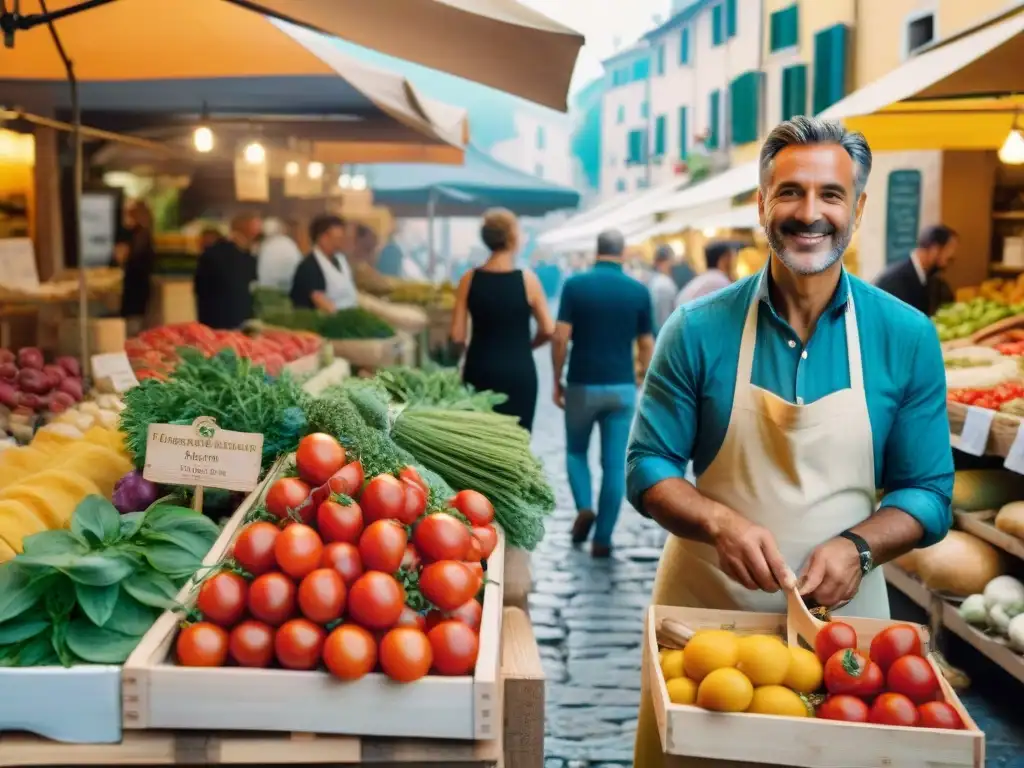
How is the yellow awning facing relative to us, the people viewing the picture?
facing to the left of the viewer

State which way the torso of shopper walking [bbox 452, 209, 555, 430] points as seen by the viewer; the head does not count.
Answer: away from the camera

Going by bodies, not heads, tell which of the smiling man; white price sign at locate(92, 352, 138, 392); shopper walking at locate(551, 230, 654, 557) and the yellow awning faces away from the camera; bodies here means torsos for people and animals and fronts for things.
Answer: the shopper walking

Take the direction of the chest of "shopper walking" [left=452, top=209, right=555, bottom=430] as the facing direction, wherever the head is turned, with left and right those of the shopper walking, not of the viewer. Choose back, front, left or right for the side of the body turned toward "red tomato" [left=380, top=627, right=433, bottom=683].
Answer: back

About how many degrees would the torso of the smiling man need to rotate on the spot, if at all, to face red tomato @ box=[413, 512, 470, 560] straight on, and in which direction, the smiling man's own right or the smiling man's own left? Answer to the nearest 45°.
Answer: approximately 90° to the smiling man's own right

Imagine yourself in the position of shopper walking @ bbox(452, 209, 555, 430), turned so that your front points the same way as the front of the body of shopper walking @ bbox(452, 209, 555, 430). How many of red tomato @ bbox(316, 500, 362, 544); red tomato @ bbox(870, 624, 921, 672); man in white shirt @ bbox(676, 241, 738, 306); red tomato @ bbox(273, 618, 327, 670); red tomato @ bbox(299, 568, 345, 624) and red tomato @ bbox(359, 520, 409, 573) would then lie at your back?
5

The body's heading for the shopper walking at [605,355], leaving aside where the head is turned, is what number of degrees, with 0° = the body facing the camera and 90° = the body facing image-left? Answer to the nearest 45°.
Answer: approximately 180°

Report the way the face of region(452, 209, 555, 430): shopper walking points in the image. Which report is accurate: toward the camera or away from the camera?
away from the camera

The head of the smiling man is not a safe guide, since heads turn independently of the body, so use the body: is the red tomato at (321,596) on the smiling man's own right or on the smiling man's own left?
on the smiling man's own right

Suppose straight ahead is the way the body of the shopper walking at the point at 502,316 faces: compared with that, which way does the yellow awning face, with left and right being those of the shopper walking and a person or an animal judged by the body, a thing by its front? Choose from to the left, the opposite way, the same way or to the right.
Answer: to the left

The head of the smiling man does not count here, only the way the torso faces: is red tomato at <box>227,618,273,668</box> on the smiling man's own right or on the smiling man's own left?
on the smiling man's own right

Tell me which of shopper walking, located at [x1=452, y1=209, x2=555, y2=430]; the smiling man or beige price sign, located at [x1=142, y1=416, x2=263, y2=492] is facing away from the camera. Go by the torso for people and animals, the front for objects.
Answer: the shopper walking

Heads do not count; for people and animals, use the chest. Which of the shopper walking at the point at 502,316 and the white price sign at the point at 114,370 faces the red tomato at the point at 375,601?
the white price sign

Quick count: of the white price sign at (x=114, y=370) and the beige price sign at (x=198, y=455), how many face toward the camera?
2
